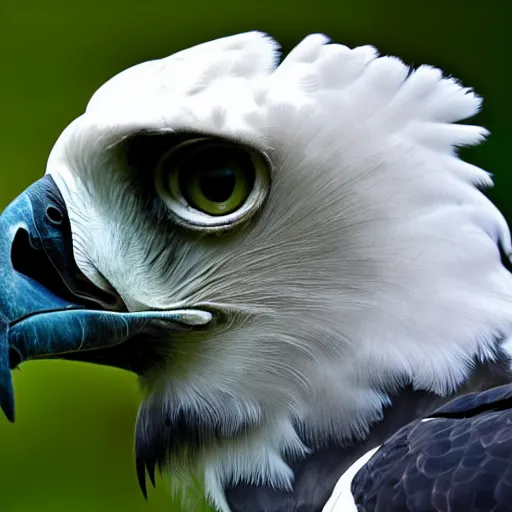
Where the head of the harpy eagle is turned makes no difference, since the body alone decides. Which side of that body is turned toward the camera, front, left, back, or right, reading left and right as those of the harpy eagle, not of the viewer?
left
